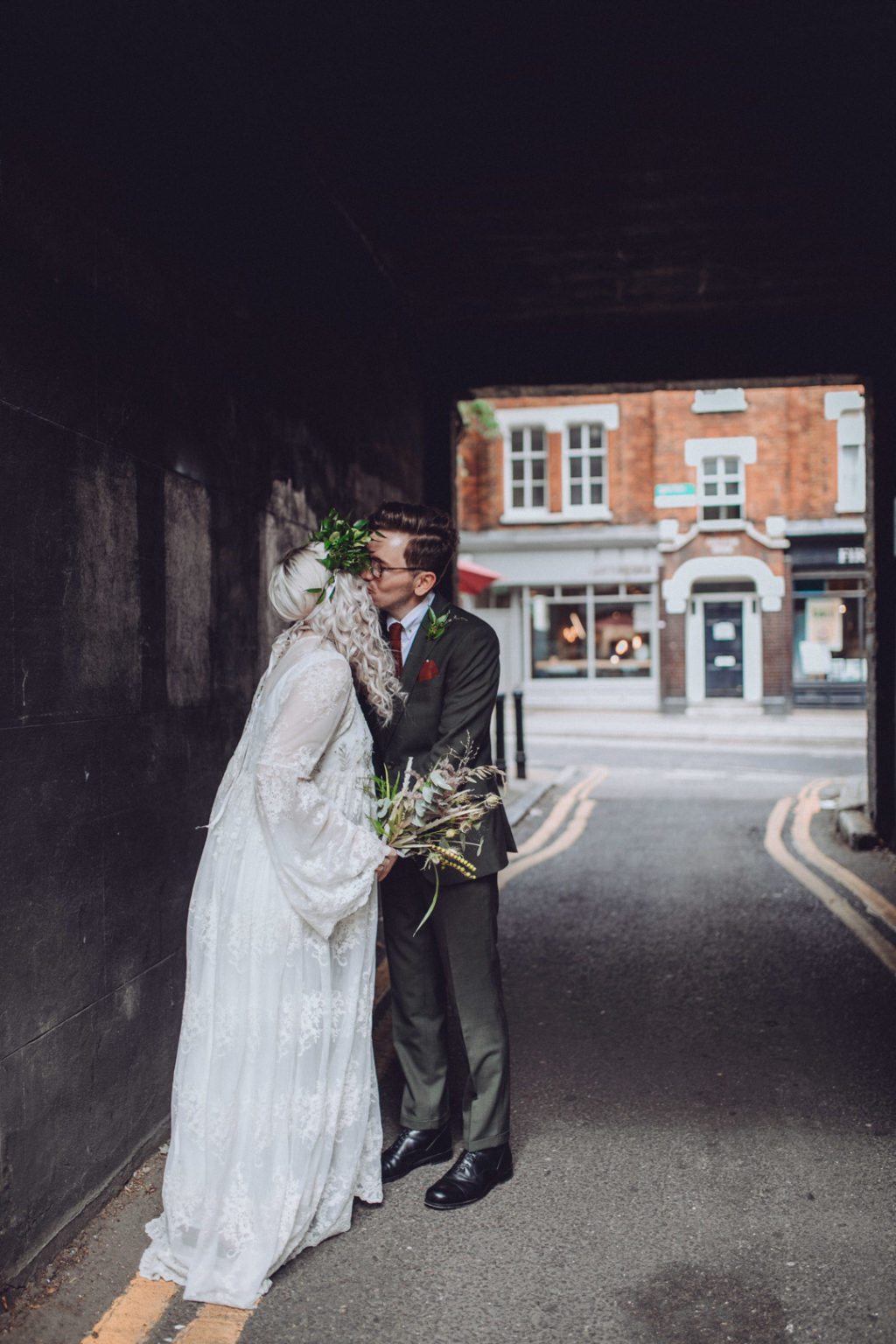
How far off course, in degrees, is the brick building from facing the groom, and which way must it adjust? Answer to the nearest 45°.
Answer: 0° — it already faces them

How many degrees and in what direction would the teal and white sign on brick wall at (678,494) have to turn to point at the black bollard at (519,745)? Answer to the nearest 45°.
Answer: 0° — it already faces it

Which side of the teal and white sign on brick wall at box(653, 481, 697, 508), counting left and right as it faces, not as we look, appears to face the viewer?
front

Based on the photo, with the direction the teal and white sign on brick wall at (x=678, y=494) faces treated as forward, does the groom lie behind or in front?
in front

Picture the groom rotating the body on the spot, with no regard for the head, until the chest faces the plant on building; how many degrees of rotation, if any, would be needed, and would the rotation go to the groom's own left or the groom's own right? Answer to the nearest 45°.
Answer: approximately 135° to the groom's own right

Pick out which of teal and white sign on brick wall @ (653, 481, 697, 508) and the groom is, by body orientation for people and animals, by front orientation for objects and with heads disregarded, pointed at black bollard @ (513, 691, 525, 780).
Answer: the teal and white sign on brick wall

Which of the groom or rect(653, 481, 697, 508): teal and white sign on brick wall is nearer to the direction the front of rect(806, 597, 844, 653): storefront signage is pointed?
the groom

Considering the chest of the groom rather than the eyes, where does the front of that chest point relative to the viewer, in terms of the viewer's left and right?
facing the viewer and to the left of the viewer

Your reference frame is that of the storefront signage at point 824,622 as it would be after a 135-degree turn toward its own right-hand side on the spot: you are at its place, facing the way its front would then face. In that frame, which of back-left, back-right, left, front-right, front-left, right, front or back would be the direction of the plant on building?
left

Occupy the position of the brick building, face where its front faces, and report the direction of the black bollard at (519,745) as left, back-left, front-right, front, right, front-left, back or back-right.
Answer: front

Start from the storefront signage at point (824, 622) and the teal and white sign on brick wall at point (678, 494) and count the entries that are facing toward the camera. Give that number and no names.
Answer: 2

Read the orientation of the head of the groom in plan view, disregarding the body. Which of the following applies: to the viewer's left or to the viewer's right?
to the viewer's left

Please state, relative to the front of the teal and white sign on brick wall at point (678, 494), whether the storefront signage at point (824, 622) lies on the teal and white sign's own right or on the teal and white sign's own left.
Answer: on the teal and white sign's own left
